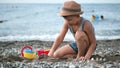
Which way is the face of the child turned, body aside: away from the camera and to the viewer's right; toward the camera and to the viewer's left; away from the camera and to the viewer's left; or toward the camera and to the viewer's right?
toward the camera and to the viewer's left

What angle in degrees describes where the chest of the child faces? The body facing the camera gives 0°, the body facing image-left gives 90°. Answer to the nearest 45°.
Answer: approximately 45°
